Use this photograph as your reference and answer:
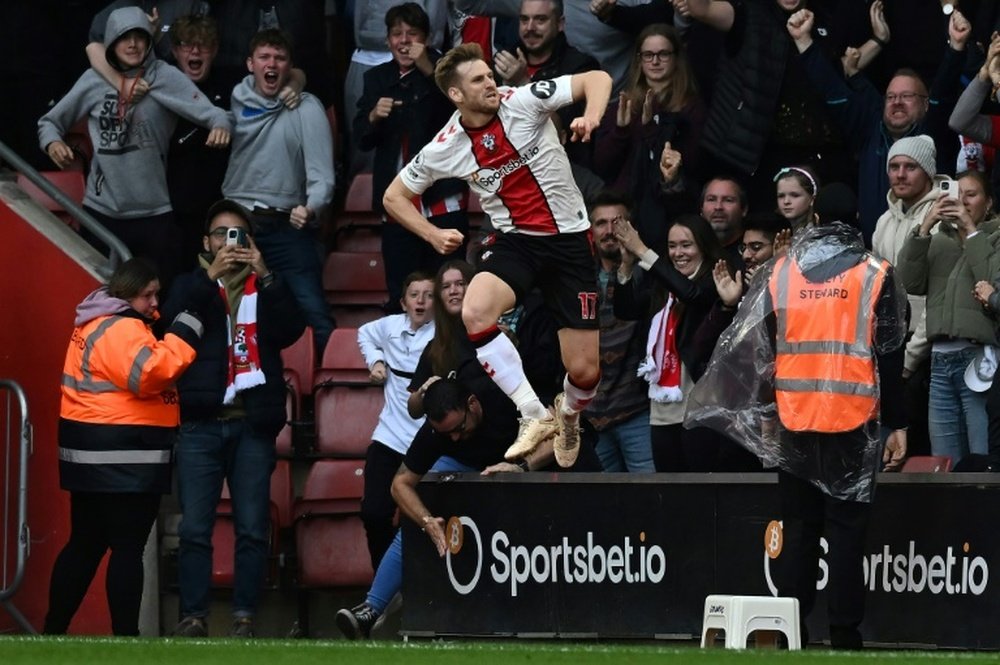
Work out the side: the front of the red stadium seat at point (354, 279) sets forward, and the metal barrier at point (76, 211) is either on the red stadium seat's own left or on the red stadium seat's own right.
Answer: on the red stadium seat's own right

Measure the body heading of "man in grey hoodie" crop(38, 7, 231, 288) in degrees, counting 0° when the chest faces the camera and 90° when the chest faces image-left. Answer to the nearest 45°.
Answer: approximately 0°

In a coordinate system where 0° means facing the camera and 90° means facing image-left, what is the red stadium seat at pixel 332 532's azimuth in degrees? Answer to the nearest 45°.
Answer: approximately 0°
